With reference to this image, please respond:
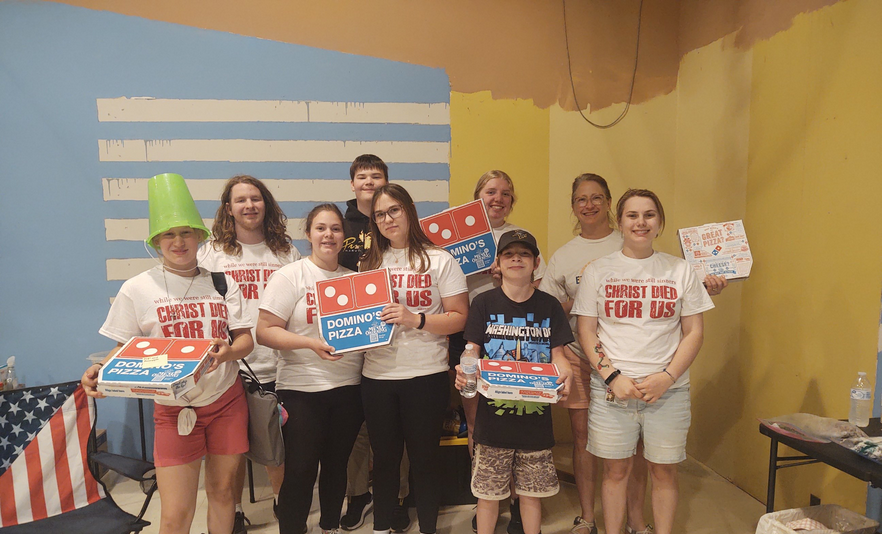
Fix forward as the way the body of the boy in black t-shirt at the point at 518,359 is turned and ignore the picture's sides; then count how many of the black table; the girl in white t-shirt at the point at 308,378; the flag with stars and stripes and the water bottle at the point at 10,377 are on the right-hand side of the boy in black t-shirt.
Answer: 3

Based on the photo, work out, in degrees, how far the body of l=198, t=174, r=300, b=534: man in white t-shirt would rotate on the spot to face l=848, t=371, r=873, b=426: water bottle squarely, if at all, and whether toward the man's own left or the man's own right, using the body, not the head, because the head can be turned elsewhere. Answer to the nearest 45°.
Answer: approximately 45° to the man's own left

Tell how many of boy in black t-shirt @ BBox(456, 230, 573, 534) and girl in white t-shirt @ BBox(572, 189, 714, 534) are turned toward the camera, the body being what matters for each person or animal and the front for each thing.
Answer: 2

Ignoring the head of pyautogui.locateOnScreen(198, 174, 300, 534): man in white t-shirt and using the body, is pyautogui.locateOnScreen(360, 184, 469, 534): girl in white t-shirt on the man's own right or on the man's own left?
on the man's own left

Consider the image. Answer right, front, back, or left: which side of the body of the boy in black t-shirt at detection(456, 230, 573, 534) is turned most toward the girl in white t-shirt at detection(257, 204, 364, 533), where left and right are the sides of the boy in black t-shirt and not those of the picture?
right

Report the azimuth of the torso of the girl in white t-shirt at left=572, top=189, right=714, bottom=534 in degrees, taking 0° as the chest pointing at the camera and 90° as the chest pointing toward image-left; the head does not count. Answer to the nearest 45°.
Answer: approximately 0°

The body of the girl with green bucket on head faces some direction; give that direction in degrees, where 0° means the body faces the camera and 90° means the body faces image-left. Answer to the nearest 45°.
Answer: approximately 0°
